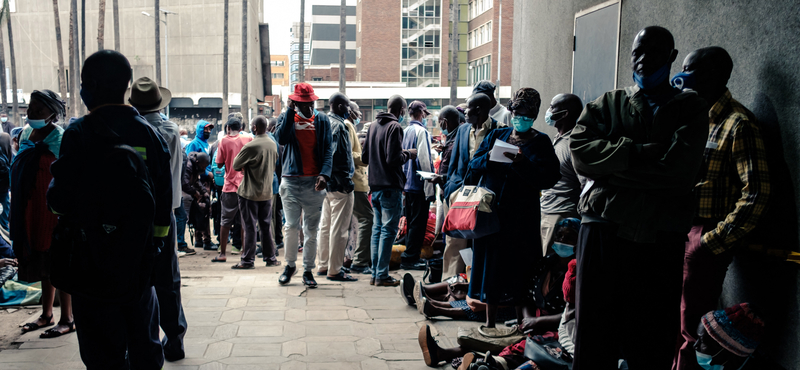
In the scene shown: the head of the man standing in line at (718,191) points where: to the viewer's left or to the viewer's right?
to the viewer's left

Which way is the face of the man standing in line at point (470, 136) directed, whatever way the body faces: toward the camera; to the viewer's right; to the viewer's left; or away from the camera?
to the viewer's left

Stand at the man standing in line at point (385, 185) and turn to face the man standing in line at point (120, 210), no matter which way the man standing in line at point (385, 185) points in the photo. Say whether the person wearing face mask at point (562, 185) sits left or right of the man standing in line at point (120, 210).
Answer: left

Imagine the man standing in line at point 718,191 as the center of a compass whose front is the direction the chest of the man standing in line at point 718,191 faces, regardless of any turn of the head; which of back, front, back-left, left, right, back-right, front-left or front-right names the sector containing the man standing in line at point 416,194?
front-right

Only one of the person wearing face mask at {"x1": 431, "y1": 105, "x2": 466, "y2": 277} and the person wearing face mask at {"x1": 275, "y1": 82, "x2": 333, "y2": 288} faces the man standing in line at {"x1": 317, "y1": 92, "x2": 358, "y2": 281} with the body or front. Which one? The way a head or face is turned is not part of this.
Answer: the person wearing face mask at {"x1": 431, "y1": 105, "x2": 466, "y2": 277}

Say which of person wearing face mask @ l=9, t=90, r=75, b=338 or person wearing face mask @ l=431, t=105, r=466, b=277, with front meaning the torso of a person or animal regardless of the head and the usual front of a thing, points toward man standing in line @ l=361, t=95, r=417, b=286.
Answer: person wearing face mask @ l=431, t=105, r=466, b=277

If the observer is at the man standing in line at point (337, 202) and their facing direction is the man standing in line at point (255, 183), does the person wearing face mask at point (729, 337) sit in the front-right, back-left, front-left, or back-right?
back-left

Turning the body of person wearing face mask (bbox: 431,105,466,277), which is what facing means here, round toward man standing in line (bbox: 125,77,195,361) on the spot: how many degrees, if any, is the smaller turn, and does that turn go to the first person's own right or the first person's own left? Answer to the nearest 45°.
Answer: approximately 45° to the first person's own left

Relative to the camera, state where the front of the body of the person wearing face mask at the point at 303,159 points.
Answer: toward the camera

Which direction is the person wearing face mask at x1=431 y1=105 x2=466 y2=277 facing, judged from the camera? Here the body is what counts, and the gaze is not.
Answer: to the viewer's left

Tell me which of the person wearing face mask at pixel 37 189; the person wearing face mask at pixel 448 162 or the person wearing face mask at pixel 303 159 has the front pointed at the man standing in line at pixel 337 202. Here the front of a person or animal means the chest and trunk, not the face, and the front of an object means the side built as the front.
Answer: the person wearing face mask at pixel 448 162

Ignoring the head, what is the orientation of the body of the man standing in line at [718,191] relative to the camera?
to the viewer's left
